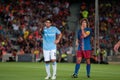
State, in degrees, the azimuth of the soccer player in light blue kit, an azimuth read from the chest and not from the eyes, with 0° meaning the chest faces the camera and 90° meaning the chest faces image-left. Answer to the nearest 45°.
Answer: approximately 45°
